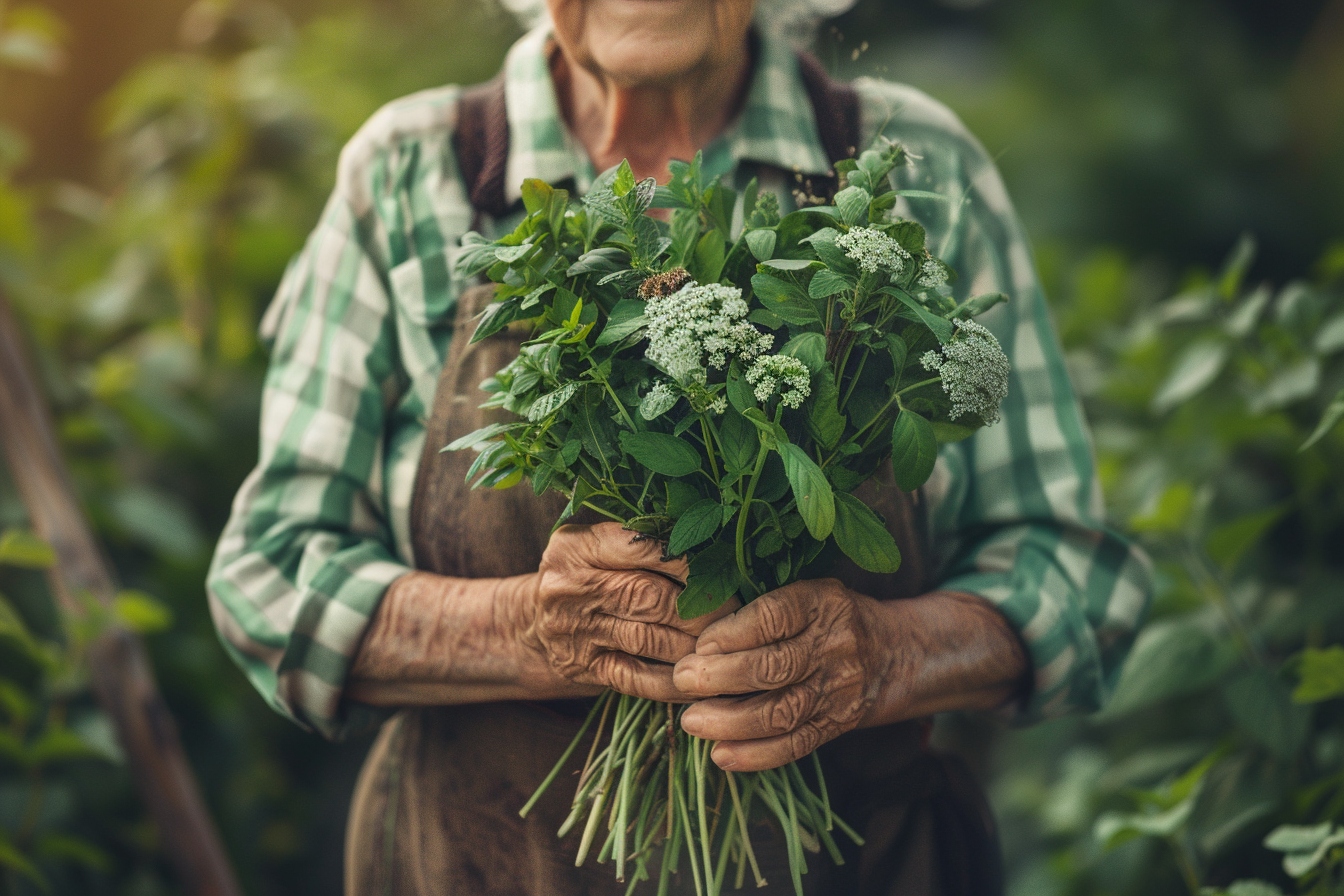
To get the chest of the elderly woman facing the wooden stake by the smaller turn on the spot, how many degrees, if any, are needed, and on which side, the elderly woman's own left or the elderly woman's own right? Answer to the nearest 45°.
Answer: approximately 135° to the elderly woman's own right

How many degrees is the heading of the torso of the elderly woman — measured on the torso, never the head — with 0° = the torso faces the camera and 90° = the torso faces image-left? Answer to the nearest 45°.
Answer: approximately 0°
